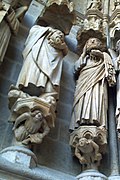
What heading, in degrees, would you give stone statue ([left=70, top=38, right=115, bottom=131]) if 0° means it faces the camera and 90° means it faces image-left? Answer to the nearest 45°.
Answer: approximately 0°

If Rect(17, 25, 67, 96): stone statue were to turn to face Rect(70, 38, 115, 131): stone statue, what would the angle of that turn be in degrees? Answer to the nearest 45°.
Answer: approximately 90° to its left

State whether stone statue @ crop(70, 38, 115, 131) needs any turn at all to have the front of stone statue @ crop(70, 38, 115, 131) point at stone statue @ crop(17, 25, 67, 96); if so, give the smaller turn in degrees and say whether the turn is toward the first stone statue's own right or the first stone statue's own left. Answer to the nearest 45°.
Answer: approximately 45° to the first stone statue's own right

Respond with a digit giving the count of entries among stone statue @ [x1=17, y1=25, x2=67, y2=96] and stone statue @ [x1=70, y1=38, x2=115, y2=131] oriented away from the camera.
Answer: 0

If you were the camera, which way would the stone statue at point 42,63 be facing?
facing the viewer and to the right of the viewer
